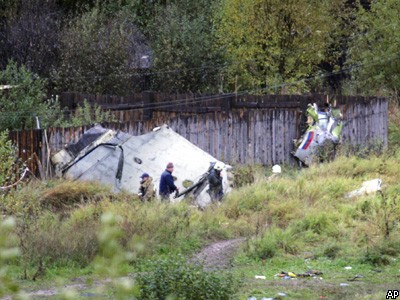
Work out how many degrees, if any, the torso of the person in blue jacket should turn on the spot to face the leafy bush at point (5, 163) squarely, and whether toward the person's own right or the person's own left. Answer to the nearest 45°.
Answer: approximately 135° to the person's own right

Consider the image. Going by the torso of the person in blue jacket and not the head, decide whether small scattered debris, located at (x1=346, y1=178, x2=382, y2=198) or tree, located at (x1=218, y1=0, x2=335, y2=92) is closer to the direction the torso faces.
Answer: the small scattered debris

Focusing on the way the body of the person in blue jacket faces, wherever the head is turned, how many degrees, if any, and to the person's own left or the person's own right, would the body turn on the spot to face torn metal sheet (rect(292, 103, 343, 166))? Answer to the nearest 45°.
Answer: approximately 45° to the person's own left

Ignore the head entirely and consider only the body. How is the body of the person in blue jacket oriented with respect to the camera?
to the viewer's right

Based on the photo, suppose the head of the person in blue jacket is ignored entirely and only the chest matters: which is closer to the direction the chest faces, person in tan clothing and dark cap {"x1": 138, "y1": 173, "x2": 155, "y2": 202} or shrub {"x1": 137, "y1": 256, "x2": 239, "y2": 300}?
the shrub

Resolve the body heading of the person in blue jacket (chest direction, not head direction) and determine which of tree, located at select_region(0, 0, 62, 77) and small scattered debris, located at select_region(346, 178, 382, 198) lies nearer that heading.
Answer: the small scattered debris

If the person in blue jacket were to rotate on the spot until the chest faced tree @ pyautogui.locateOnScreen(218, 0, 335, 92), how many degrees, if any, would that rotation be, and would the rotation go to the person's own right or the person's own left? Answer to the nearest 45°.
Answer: approximately 90° to the person's own left

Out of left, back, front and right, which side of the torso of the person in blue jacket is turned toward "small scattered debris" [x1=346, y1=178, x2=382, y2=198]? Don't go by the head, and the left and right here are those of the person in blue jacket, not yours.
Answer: front

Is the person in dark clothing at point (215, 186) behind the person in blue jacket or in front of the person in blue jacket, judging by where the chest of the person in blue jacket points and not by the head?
in front

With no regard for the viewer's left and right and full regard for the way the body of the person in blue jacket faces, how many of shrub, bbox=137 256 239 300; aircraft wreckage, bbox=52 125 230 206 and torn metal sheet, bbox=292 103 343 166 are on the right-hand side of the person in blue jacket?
1

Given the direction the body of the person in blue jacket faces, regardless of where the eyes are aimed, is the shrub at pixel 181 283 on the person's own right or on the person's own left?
on the person's own right

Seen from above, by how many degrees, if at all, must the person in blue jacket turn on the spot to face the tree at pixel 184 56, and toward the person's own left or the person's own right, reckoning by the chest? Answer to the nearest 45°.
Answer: approximately 90° to the person's own left

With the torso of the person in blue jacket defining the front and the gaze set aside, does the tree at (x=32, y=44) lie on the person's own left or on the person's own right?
on the person's own left
